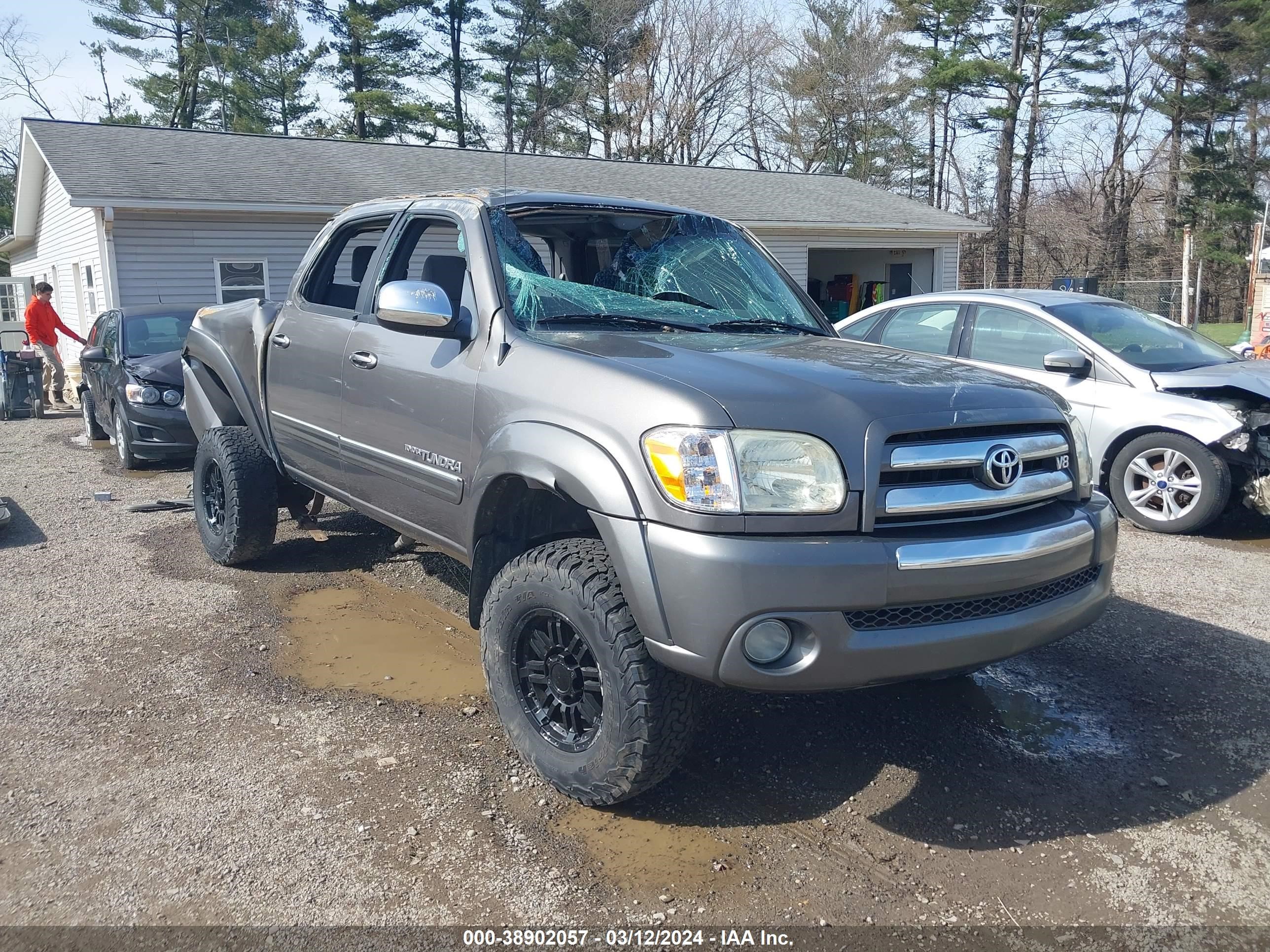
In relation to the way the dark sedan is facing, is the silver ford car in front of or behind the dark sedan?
in front

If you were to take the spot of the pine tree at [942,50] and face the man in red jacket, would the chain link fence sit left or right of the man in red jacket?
left

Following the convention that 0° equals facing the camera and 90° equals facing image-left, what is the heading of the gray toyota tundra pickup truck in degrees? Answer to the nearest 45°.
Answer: approximately 315°

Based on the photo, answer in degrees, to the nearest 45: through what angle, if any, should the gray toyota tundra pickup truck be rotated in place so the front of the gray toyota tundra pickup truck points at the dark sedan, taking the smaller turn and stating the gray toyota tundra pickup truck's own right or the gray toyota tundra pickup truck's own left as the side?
approximately 180°

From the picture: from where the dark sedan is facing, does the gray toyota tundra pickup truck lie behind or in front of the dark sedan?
in front

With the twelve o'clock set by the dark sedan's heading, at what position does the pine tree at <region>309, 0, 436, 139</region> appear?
The pine tree is roughly at 8 o'clock from the dark sedan.

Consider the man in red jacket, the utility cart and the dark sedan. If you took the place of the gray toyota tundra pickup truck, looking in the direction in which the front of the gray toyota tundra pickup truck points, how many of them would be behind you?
3

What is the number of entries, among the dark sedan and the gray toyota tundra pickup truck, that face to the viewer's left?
0

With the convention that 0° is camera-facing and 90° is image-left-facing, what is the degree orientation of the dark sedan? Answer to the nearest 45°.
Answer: approximately 315°

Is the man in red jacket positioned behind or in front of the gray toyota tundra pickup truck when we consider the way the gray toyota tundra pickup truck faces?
behind

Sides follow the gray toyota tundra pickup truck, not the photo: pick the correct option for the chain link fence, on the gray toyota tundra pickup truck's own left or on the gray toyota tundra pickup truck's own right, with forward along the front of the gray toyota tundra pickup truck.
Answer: on the gray toyota tundra pickup truck's own left
